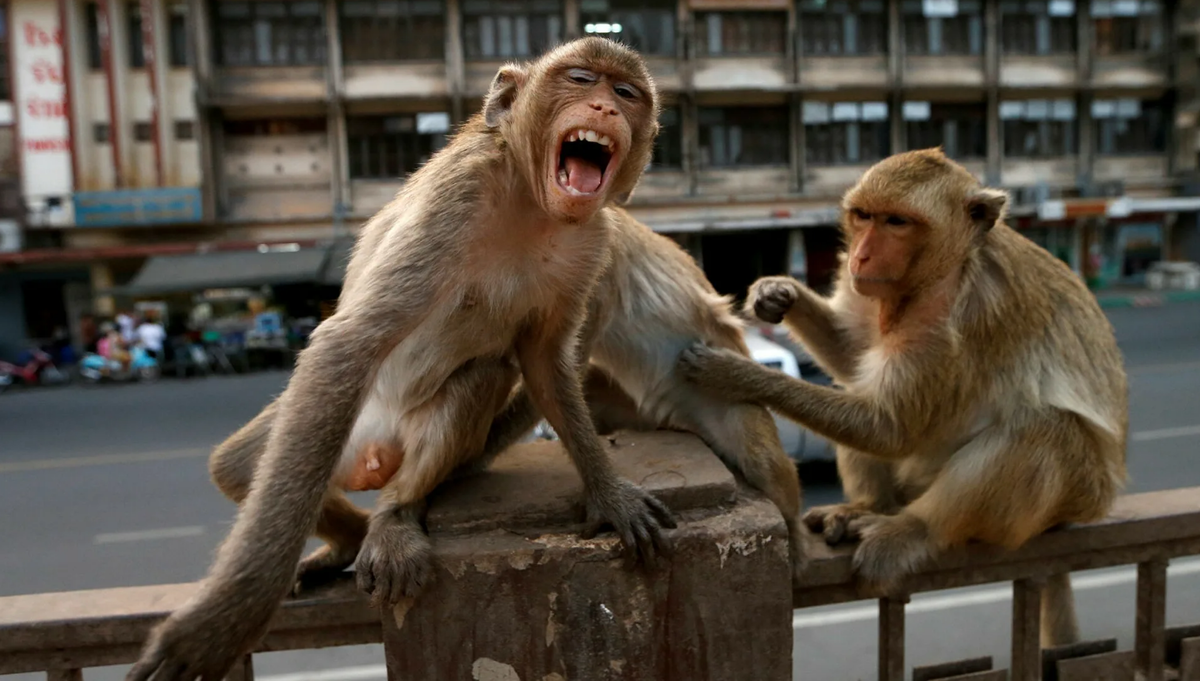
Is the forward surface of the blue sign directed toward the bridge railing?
yes

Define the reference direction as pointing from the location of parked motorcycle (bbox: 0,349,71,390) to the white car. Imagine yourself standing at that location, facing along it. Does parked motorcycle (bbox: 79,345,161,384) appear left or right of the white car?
left

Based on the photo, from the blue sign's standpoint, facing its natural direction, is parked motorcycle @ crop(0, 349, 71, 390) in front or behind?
in front

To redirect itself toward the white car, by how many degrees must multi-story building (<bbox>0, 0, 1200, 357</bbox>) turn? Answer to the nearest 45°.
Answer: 0° — it already faces it

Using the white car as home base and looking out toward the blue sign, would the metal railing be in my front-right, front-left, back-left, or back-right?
back-left

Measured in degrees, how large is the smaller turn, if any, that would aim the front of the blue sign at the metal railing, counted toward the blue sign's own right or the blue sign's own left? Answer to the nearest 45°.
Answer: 0° — it already faces it

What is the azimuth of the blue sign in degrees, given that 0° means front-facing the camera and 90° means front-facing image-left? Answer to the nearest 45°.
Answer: approximately 0°

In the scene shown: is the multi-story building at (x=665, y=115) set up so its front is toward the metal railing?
yes

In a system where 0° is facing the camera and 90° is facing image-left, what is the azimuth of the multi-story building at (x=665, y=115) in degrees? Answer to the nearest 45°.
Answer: approximately 0°
